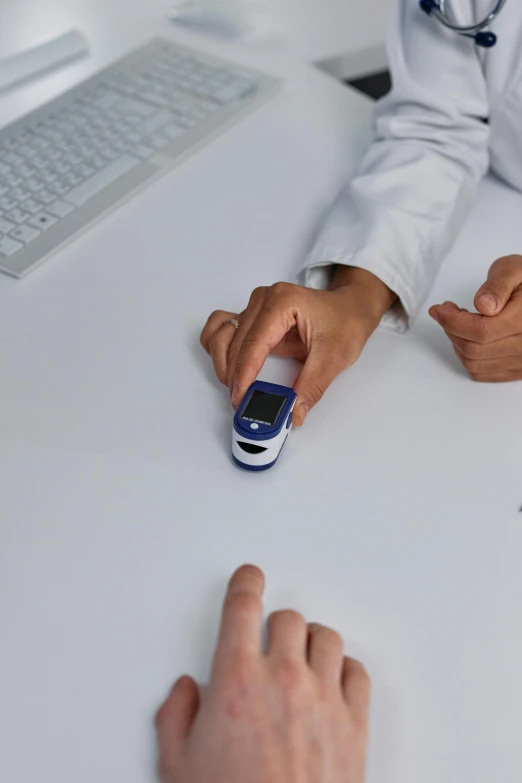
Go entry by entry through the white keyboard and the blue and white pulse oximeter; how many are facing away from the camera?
0

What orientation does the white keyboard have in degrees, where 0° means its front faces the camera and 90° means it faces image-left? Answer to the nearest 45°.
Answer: approximately 315°

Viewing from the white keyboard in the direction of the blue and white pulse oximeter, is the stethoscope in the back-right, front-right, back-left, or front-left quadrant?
front-left

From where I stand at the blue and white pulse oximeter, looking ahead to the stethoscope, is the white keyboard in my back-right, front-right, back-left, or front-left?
front-left

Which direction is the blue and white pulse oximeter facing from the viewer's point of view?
toward the camera
